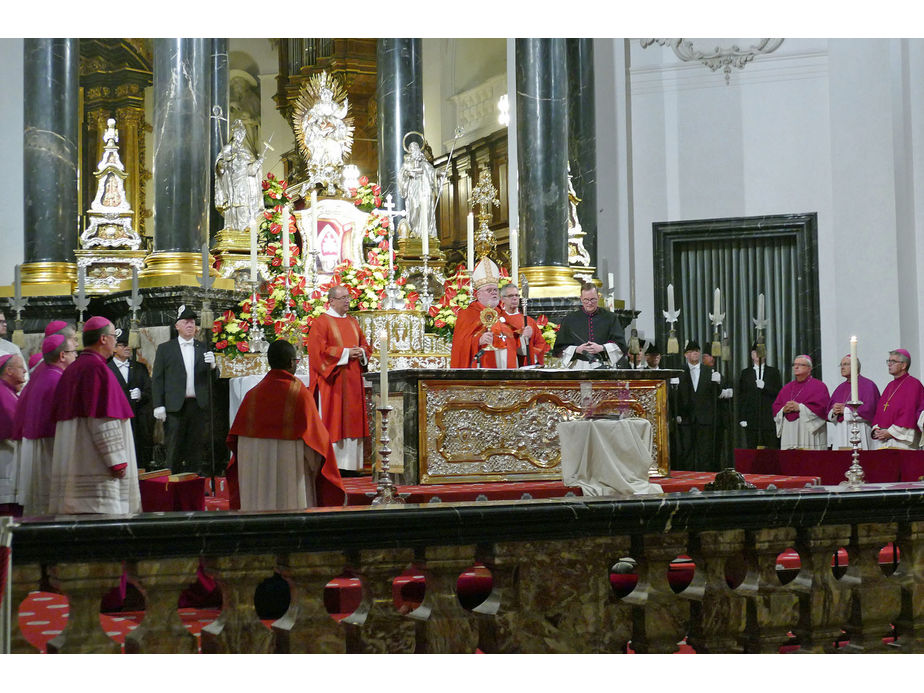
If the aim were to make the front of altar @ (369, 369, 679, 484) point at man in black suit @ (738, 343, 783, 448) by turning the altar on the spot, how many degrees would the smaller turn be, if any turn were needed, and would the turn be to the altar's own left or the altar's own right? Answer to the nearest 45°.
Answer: approximately 135° to the altar's own left

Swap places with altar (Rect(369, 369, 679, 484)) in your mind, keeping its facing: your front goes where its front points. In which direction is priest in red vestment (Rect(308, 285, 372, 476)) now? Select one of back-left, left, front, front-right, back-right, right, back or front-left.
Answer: back-right

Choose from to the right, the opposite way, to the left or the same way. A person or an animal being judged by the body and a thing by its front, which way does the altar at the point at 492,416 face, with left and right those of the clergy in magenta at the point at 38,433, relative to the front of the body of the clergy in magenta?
to the right

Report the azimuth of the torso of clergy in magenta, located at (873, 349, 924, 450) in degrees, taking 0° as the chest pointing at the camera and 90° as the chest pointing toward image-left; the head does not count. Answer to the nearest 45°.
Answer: approximately 45°

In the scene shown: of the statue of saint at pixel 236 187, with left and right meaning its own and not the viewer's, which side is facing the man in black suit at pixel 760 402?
left

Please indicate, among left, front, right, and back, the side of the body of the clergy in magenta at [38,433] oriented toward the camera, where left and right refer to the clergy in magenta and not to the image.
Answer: right

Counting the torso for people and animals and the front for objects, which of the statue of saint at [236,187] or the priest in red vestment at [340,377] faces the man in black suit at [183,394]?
the statue of saint

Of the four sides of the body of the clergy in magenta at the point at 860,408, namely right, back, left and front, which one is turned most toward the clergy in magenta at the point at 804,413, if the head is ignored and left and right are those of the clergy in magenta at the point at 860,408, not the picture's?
right
